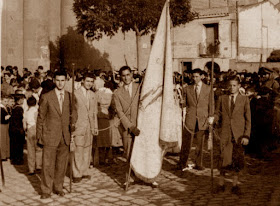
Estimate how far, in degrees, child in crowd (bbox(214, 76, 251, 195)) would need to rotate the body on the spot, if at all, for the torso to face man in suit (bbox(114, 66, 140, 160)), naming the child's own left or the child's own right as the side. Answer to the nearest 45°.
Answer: approximately 90° to the child's own right

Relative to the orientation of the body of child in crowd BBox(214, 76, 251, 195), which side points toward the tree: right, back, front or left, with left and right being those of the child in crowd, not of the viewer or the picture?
back

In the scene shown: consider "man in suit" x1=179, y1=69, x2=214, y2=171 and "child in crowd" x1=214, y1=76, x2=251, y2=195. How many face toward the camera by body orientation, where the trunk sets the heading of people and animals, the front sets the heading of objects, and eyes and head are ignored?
2

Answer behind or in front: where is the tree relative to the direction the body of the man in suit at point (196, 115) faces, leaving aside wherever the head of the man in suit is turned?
behind

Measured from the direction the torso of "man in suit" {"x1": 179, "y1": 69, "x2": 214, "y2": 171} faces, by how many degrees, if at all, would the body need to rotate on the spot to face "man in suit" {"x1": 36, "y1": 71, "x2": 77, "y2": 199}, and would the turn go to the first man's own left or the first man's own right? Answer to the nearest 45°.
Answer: approximately 45° to the first man's own right

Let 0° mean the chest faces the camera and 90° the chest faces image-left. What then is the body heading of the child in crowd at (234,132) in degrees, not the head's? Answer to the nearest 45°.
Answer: approximately 0°

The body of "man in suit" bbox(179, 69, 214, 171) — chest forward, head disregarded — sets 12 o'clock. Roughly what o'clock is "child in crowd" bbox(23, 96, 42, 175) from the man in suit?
The child in crowd is roughly at 3 o'clock from the man in suit.

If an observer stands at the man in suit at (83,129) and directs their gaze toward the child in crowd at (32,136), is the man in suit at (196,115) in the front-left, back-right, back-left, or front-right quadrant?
back-right

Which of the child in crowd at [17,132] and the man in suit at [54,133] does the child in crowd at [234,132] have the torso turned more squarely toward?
the man in suit

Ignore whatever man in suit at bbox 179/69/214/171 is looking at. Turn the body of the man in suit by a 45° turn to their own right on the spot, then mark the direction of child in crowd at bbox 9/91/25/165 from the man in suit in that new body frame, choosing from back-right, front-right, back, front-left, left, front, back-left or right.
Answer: front-right

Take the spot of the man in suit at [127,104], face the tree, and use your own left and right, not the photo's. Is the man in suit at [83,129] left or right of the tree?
left

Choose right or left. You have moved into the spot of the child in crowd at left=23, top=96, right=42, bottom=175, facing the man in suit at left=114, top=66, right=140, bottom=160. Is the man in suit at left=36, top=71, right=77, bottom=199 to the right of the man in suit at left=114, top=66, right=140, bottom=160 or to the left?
right

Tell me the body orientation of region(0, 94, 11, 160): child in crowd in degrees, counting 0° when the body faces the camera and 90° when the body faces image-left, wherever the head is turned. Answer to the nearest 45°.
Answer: approximately 315°
